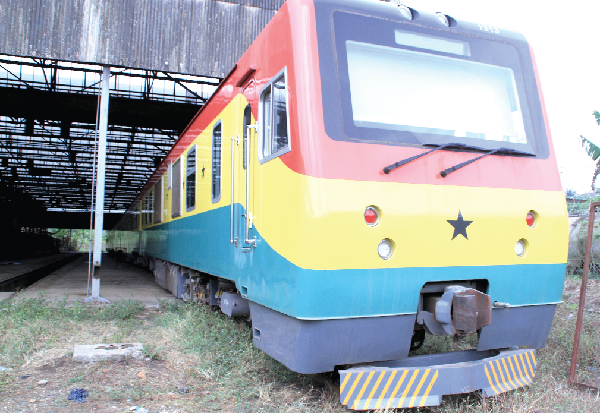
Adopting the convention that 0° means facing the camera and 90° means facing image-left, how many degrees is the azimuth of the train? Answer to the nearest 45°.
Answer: approximately 315°

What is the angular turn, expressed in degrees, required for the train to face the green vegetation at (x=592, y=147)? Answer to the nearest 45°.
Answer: approximately 90° to its left
